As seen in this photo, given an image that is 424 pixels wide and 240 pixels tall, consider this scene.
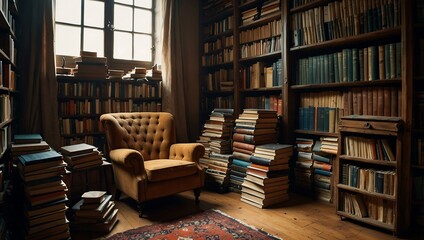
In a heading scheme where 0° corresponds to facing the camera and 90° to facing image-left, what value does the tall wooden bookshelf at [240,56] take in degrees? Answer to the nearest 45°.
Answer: approximately 45°

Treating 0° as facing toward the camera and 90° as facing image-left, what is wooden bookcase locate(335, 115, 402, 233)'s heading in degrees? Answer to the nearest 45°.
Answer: approximately 45°

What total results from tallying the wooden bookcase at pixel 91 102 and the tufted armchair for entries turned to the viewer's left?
0

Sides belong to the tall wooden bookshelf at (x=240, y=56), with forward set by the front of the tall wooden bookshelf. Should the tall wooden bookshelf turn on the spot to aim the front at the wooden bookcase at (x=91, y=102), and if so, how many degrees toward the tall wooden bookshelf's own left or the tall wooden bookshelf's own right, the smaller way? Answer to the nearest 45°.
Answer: approximately 45° to the tall wooden bookshelf's own right

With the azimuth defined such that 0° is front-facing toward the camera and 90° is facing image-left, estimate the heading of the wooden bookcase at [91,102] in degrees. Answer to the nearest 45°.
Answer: approximately 0°

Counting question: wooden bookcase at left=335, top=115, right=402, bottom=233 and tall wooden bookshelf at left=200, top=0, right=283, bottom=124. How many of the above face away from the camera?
0

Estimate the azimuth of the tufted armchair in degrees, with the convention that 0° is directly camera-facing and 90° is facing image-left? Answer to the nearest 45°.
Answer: approximately 315°

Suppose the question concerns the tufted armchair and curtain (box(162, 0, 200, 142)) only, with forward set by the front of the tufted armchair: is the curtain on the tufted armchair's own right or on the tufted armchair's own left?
on the tufted armchair's own left

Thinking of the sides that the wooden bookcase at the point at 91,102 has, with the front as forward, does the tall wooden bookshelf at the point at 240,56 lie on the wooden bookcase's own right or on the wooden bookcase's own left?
on the wooden bookcase's own left

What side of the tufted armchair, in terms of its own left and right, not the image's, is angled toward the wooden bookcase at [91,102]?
back
